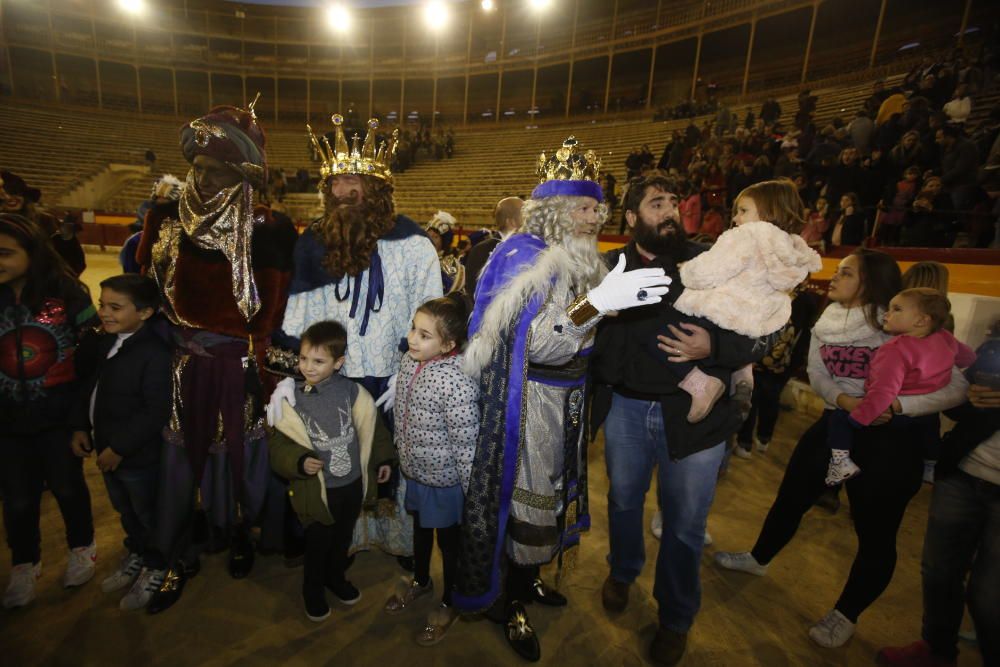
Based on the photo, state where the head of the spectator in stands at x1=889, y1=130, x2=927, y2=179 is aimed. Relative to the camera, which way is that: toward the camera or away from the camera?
toward the camera

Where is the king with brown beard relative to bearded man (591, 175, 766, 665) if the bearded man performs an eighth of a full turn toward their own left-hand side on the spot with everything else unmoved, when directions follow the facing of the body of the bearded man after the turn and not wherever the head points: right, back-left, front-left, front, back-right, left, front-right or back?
back-right

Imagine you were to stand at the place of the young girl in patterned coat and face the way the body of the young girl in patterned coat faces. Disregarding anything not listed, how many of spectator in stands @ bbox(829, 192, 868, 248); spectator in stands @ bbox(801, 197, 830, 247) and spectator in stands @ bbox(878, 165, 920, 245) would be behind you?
3

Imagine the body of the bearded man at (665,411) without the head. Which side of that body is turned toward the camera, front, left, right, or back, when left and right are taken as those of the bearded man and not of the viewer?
front

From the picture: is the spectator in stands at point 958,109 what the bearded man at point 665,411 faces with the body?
no

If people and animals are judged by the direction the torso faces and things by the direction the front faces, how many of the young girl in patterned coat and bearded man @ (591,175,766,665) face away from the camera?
0

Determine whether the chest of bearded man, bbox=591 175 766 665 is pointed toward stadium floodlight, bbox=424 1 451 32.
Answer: no

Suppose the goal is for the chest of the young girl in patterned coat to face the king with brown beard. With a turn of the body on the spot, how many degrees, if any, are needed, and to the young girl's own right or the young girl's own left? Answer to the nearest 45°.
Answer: approximately 90° to the young girl's own right

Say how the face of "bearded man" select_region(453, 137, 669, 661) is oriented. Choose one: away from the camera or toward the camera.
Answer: toward the camera

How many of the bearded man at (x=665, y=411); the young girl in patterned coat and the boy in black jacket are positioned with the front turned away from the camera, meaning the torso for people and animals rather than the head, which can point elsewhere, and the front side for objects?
0

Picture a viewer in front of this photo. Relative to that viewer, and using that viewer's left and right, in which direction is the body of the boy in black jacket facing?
facing the viewer and to the left of the viewer

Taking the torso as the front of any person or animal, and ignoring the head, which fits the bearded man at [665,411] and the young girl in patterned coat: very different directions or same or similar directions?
same or similar directions

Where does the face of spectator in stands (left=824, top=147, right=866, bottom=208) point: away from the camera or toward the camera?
toward the camera

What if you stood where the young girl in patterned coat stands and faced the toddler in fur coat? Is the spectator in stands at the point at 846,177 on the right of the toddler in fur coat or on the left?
left

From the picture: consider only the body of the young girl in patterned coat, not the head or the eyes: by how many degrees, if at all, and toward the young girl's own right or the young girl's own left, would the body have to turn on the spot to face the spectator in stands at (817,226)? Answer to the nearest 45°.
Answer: approximately 180°

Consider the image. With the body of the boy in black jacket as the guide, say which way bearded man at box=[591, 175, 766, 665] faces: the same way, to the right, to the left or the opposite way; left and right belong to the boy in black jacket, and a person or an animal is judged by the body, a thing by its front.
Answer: the same way

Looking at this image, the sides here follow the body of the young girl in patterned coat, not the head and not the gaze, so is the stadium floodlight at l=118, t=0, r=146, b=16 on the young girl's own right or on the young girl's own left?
on the young girl's own right

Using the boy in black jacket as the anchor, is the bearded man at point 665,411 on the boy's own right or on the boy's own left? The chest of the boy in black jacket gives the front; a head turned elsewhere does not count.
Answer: on the boy's own left

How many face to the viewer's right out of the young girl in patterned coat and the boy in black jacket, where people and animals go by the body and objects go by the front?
0

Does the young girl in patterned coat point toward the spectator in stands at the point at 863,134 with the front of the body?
no
